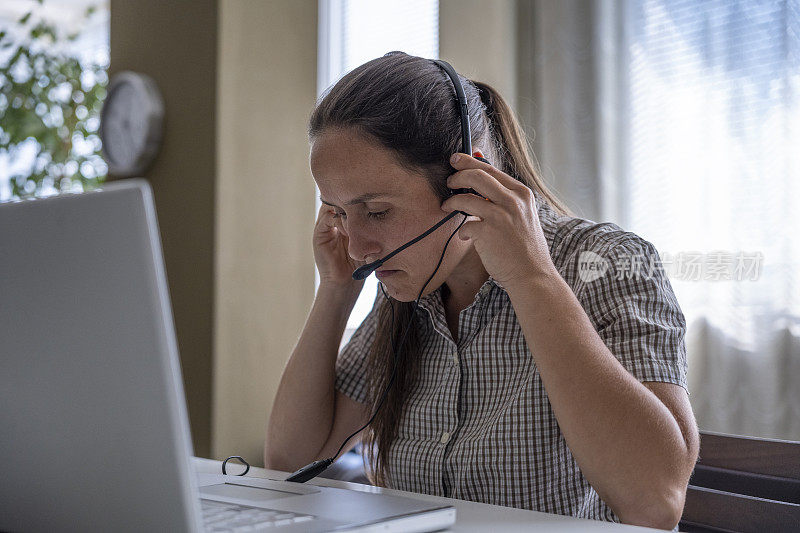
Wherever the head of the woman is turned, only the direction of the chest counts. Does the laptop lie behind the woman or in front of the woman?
in front

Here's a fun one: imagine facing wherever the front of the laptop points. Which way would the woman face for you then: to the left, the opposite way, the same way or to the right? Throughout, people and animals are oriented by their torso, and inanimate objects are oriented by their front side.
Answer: the opposite way

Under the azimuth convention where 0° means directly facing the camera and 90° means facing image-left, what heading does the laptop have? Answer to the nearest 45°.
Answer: approximately 225°

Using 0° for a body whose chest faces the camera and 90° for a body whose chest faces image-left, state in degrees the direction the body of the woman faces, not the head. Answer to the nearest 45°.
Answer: approximately 45°

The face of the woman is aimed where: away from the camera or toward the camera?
toward the camera

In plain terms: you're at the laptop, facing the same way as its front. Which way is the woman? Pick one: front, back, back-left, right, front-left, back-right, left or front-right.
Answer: front
